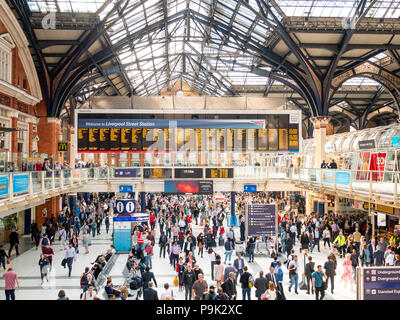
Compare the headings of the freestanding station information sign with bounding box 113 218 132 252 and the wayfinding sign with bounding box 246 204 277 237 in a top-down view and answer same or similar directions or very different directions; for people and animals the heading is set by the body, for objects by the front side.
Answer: same or similar directions

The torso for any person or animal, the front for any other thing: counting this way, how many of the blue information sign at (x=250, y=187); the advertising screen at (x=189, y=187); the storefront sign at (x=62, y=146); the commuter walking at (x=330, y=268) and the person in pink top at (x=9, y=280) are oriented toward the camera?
3

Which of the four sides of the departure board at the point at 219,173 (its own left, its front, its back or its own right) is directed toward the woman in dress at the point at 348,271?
front

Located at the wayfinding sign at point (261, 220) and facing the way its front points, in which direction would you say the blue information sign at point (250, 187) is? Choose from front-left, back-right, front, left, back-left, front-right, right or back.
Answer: back

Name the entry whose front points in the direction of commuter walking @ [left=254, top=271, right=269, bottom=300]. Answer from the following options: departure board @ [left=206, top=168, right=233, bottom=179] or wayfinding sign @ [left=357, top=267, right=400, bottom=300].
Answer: the departure board

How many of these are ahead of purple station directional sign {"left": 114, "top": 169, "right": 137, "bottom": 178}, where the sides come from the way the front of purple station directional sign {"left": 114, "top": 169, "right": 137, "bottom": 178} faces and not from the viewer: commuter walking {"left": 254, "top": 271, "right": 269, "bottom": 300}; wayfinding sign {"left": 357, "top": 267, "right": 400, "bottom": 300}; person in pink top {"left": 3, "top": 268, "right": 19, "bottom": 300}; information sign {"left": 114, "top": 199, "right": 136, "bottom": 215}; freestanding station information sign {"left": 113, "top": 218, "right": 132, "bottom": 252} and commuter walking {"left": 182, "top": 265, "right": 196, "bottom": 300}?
6

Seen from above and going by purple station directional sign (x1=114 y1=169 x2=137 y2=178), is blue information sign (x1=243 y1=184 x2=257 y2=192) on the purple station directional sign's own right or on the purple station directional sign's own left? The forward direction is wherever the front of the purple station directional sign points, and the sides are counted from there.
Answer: on the purple station directional sign's own left

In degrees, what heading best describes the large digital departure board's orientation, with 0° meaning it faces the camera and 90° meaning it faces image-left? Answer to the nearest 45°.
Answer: approximately 0°

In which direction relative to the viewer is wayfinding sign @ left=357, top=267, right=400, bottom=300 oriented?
toward the camera

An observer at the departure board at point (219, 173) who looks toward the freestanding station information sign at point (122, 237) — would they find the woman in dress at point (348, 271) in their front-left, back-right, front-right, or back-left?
front-left

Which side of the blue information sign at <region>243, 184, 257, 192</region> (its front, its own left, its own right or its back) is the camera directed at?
front

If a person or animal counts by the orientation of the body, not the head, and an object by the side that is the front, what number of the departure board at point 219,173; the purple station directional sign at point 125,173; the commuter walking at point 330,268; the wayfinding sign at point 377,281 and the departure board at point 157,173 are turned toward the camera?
4

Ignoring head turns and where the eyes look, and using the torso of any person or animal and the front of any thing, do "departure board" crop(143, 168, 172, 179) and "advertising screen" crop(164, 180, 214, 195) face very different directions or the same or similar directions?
same or similar directions

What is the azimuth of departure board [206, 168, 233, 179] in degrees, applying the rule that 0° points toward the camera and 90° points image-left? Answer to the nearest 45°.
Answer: approximately 0°

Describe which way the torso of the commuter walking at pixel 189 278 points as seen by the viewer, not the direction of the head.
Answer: toward the camera

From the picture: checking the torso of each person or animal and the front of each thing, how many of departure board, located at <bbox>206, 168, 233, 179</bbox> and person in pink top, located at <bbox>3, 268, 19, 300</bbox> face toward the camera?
1
